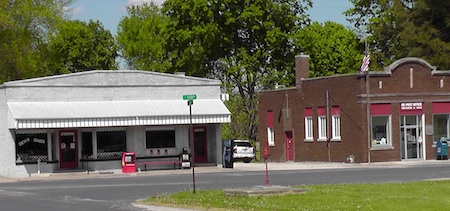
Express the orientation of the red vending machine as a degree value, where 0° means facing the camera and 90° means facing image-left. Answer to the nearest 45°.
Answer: approximately 0°

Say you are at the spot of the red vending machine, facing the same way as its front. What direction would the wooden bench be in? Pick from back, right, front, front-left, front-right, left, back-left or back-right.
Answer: back-left

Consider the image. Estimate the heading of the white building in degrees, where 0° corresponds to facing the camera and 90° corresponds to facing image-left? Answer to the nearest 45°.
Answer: approximately 0°
